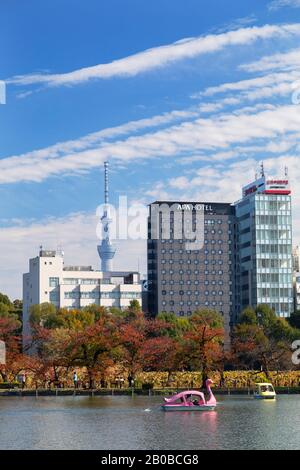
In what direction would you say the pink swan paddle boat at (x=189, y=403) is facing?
to the viewer's right
